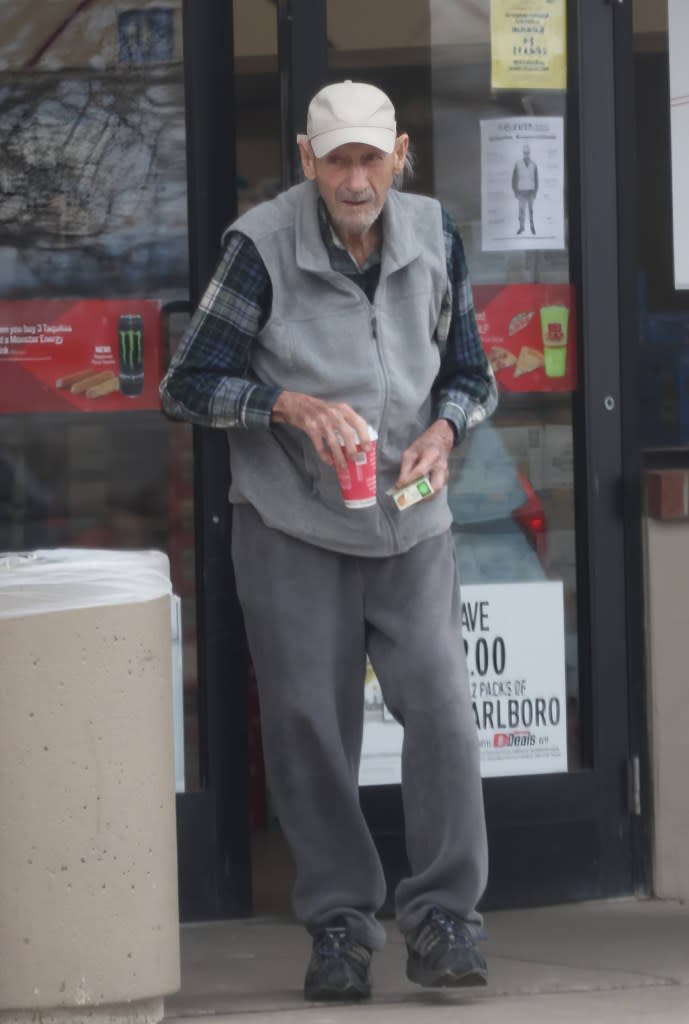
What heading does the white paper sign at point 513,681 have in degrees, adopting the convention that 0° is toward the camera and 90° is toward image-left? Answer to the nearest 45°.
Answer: approximately 0°

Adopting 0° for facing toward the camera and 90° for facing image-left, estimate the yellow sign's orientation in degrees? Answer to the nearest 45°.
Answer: approximately 0°

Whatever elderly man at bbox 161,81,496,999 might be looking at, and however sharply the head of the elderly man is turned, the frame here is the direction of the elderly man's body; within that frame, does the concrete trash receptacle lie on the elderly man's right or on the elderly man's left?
on the elderly man's right

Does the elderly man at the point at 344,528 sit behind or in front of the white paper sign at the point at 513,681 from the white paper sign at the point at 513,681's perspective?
in front

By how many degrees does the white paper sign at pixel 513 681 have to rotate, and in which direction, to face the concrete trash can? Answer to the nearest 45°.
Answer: approximately 45° to its right
